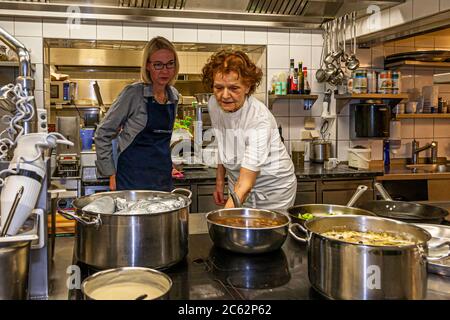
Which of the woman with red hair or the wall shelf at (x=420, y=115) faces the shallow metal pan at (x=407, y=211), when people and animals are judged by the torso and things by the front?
the wall shelf

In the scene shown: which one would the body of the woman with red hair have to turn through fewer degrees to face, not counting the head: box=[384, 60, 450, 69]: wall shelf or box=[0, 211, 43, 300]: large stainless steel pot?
the large stainless steel pot

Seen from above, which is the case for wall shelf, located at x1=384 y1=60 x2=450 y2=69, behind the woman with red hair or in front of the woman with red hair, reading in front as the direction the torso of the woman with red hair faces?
behind

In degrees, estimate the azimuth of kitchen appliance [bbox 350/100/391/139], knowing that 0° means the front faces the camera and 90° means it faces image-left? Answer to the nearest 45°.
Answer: approximately 0°

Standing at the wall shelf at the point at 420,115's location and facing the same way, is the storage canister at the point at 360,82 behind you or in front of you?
in front

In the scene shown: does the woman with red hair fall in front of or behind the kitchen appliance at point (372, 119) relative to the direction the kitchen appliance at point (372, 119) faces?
in front
